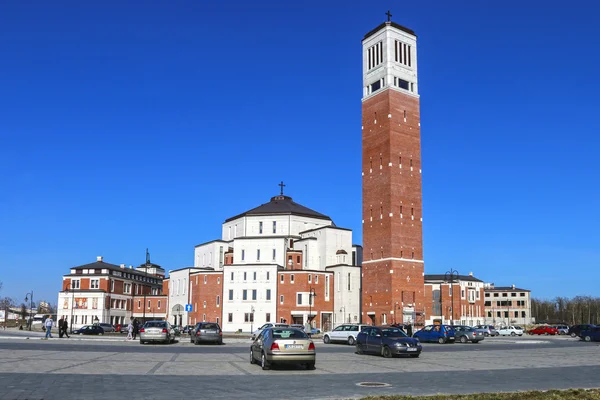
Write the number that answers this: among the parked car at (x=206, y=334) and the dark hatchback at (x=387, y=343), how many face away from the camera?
1

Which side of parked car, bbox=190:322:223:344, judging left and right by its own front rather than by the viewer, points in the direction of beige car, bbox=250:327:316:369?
back

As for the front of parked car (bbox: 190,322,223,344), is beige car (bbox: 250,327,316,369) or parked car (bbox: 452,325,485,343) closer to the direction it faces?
the parked car

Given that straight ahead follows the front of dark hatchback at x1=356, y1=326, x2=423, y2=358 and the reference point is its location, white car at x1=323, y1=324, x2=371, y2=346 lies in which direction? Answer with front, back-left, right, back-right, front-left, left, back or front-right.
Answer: back-left

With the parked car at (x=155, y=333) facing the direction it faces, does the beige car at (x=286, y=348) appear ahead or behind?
behind

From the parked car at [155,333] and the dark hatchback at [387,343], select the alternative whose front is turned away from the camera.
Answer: the parked car

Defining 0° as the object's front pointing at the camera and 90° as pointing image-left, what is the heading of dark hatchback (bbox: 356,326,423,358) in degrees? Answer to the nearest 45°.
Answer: approximately 315°

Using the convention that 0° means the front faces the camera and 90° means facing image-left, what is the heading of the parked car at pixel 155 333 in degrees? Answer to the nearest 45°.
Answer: approximately 180°

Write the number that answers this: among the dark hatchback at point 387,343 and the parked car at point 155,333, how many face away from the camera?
1

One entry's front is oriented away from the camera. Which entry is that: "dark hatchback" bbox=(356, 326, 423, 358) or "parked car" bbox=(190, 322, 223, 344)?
the parked car

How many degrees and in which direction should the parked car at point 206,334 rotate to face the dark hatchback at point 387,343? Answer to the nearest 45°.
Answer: approximately 135° to its right

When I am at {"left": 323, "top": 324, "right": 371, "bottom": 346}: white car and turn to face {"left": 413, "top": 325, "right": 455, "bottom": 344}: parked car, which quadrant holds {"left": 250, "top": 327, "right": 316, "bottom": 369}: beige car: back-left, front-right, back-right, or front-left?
back-right

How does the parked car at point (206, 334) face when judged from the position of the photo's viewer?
facing away from the viewer
